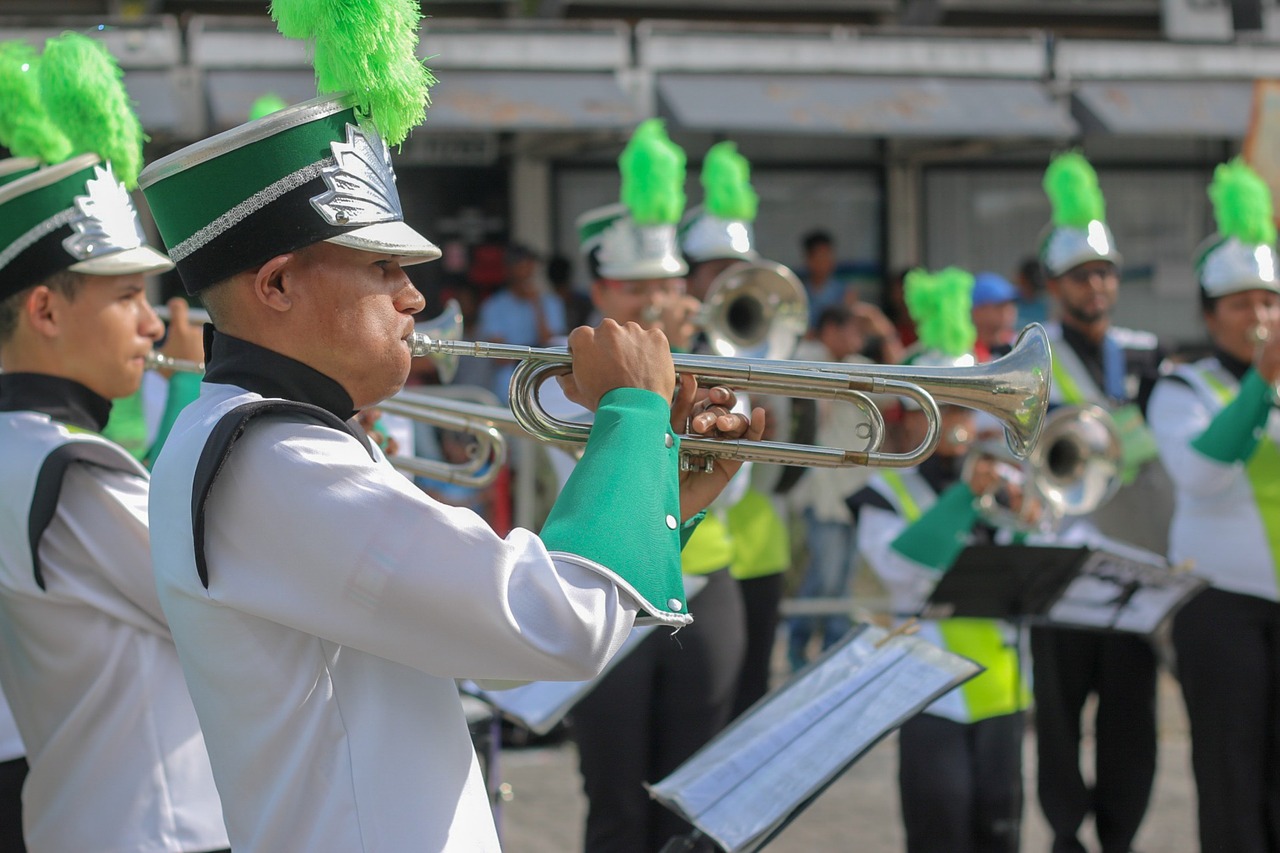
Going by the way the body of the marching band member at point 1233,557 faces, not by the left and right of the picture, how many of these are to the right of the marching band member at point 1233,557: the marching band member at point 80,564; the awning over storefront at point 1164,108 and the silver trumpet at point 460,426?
2

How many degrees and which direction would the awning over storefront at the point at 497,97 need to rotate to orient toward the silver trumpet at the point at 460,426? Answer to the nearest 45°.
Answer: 0° — it already faces it

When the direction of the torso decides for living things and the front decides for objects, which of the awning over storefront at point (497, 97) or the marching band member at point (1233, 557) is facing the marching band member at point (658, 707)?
the awning over storefront

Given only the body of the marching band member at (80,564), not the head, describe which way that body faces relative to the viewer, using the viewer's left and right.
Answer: facing to the right of the viewer

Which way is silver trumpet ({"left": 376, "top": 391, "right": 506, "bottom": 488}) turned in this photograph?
to the viewer's right

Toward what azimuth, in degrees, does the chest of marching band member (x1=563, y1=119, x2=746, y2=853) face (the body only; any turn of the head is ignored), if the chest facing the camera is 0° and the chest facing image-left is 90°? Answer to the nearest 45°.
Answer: approximately 315°

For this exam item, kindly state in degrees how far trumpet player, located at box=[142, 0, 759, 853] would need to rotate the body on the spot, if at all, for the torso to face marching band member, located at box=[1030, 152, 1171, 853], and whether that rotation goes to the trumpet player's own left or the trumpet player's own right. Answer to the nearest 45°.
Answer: approximately 45° to the trumpet player's own left

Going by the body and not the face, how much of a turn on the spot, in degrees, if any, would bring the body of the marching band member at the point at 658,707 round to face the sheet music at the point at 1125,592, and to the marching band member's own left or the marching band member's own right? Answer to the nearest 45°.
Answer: approximately 45° to the marching band member's own left

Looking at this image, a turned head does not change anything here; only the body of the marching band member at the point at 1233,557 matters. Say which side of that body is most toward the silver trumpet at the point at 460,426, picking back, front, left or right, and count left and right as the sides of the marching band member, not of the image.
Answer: front

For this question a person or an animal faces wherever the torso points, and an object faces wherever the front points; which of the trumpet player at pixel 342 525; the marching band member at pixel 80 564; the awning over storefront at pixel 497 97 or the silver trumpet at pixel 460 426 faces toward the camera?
the awning over storefront

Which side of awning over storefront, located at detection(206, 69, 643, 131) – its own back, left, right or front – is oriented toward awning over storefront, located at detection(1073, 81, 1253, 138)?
left
